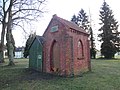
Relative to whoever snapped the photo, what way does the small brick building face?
facing the viewer and to the left of the viewer

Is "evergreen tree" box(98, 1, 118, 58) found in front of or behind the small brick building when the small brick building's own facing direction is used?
behind
